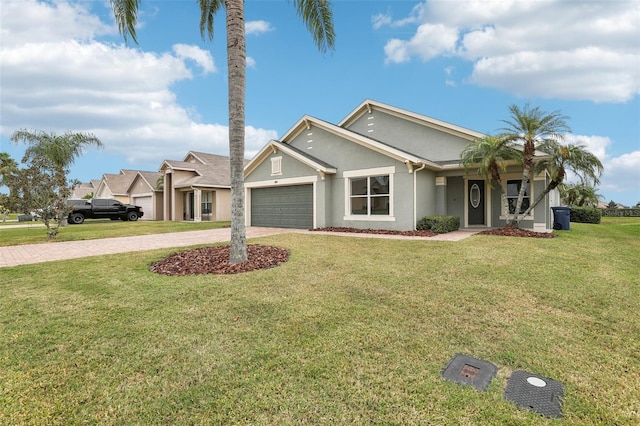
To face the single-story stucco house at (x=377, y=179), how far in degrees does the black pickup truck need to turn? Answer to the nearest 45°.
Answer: approximately 45° to its right

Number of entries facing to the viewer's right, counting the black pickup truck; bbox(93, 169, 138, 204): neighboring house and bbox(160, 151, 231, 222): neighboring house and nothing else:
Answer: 1

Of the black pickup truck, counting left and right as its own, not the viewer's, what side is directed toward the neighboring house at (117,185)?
left

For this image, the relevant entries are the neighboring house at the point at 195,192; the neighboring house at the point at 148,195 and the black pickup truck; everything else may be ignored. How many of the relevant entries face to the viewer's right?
1

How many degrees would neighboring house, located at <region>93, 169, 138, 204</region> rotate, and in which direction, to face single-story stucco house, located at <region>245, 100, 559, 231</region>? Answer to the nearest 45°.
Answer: approximately 45° to its left

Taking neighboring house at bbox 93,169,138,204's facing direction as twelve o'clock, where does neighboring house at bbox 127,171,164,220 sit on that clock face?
neighboring house at bbox 127,171,164,220 is roughly at 10 o'clock from neighboring house at bbox 93,169,138,204.

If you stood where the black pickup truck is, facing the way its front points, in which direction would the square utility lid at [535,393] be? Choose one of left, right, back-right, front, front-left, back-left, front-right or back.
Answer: right

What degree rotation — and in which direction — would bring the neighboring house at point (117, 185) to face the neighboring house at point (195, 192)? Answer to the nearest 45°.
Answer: approximately 45° to its left

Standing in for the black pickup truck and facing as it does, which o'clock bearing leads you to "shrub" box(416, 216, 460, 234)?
The shrub is roughly at 2 o'clock from the black pickup truck.

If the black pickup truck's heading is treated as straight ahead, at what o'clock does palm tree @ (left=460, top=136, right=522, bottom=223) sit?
The palm tree is roughly at 2 o'clock from the black pickup truck.

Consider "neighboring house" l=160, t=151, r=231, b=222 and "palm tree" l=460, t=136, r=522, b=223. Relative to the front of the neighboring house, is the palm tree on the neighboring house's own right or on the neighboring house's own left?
on the neighboring house's own left

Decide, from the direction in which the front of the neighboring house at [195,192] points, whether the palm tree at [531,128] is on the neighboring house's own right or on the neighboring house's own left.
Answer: on the neighboring house's own left

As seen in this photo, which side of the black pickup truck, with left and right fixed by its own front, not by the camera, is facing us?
right
